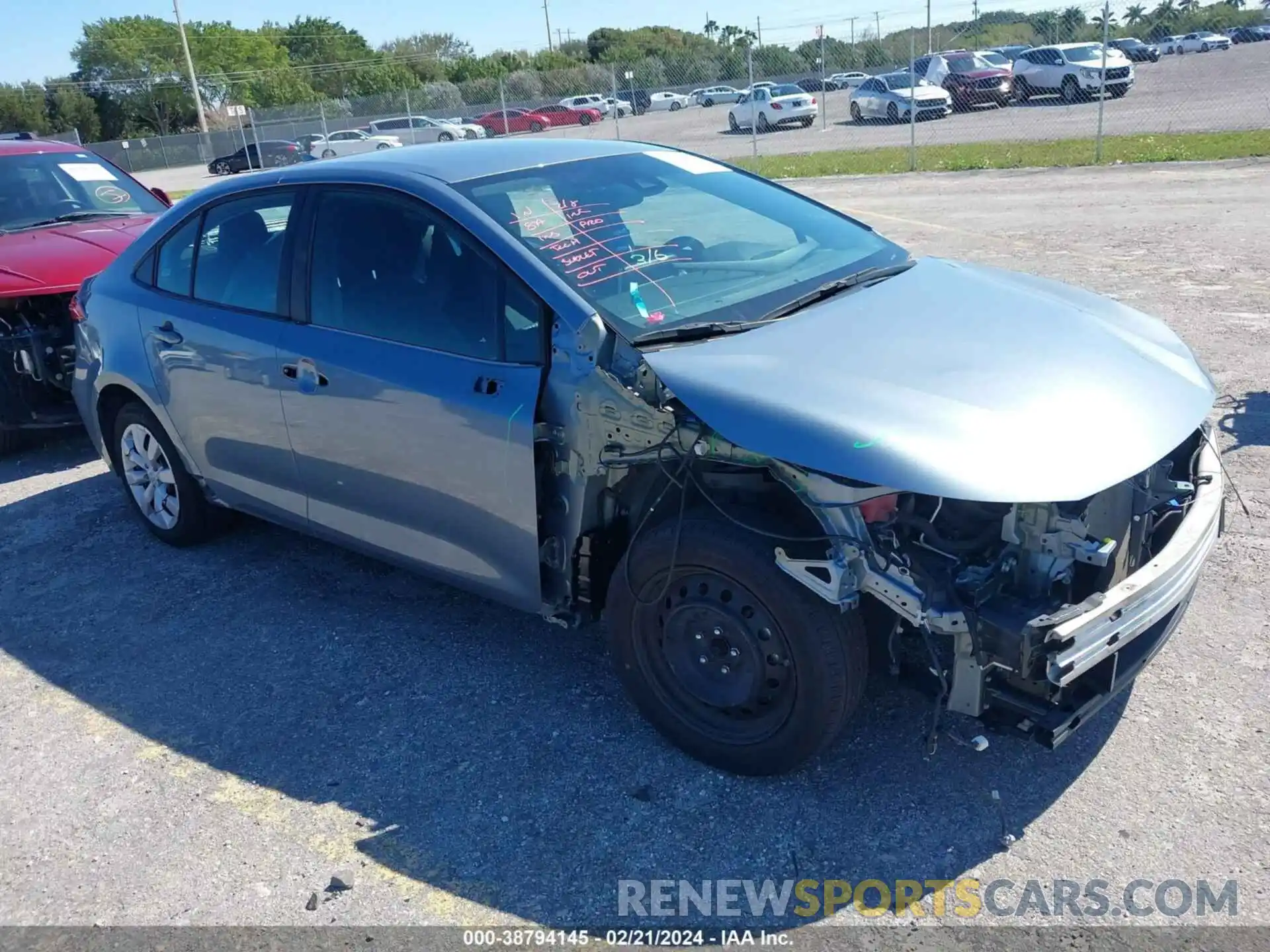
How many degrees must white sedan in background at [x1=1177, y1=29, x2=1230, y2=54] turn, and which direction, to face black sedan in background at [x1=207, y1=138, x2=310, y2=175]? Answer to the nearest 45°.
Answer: approximately 90° to its right

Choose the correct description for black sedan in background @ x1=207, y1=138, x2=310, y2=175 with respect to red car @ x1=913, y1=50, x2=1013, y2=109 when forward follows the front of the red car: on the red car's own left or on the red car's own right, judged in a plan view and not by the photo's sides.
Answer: on the red car's own right

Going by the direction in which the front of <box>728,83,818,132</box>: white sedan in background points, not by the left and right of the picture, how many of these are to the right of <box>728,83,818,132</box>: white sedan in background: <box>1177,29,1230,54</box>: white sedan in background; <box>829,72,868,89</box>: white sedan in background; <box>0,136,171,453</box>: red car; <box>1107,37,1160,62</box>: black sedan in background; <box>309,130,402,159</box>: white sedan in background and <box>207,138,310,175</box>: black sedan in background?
3

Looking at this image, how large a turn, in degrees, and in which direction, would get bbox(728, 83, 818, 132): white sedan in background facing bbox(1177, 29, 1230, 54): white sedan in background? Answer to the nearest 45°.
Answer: approximately 90° to its right

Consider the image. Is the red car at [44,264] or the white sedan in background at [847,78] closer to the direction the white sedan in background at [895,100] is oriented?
the red car

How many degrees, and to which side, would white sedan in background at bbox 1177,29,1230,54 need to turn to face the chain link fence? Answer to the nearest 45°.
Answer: approximately 45° to its right
